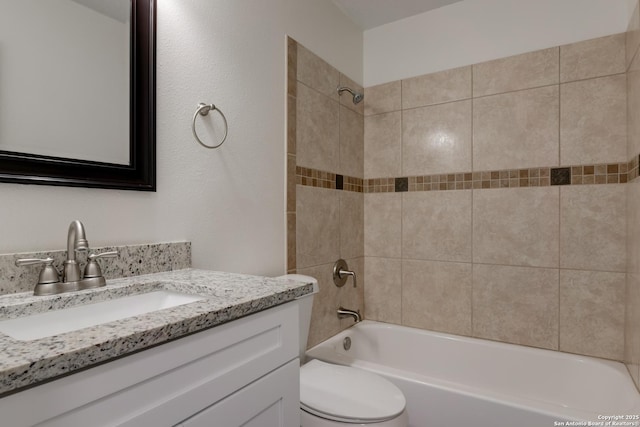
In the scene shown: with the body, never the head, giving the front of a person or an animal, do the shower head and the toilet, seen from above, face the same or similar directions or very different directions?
same or similar directions

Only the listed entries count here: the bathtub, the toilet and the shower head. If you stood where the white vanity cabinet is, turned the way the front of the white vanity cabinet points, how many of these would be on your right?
0

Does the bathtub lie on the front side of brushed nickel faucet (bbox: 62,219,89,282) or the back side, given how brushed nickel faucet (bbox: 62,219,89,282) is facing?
on the front side

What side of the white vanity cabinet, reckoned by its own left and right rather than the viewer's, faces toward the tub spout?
left

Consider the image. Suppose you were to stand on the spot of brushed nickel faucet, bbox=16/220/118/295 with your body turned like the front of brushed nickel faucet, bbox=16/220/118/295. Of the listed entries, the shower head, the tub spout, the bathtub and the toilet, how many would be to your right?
0

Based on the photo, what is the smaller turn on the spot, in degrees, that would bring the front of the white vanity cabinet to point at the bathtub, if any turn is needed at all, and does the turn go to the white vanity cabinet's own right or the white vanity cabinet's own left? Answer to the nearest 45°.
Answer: approximately 45° to the white vanity cabinet's own left

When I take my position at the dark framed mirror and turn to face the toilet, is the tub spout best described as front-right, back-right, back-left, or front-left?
front-left

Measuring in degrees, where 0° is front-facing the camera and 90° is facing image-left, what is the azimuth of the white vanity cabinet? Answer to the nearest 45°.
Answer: approximately 315°

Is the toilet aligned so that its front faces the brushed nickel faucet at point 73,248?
no

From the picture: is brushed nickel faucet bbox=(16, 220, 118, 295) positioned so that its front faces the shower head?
no

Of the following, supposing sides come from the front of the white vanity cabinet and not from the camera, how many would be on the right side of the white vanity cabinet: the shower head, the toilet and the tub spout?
0

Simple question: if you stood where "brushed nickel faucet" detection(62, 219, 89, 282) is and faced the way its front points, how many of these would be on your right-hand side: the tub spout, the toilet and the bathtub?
0

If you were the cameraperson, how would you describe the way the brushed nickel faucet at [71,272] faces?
facing the viewer and to the right of the viewer

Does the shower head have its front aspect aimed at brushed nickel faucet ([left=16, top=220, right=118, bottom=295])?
no

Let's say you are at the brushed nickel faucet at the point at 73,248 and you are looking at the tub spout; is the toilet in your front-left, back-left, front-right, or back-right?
front-right
